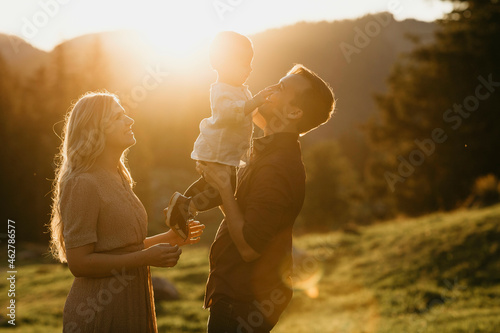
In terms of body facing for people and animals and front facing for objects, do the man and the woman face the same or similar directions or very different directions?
very different directions

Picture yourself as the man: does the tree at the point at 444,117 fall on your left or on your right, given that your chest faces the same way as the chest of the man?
on your right

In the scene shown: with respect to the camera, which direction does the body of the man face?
to the viewer's left

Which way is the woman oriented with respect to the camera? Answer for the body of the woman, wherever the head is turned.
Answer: to the viewer's right

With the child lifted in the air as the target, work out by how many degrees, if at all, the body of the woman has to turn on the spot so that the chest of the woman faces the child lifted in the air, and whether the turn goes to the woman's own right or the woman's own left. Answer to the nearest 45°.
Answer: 0° — they already face them

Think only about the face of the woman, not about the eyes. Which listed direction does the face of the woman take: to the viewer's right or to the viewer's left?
to the viewer's right

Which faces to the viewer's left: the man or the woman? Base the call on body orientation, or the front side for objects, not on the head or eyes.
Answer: the man

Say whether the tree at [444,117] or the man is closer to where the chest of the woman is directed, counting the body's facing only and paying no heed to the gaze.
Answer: the man

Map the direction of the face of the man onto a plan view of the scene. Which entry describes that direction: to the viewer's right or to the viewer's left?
to the viewer's left

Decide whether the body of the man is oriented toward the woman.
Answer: yes
